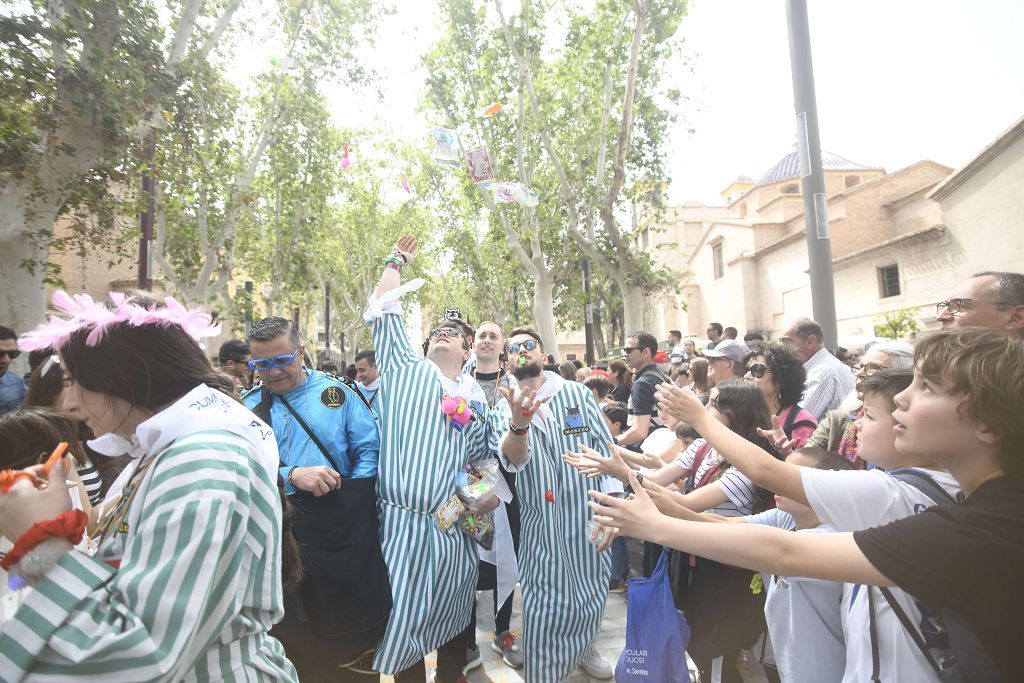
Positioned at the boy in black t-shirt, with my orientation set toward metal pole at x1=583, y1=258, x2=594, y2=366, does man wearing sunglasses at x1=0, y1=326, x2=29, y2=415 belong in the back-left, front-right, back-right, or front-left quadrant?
front-left

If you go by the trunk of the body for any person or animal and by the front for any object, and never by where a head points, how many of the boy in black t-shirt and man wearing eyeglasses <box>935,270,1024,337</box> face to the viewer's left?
2

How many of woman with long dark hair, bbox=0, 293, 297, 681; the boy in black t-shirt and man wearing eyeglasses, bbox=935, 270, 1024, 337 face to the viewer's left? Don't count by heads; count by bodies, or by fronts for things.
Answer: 3

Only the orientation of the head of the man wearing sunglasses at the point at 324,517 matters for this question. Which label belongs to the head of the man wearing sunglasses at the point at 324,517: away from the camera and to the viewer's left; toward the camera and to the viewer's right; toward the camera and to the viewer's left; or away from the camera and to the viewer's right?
toward the camera and to the viewer's left

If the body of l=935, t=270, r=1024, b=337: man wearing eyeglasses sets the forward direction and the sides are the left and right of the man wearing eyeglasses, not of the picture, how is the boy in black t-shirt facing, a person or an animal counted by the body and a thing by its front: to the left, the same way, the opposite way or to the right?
the same way

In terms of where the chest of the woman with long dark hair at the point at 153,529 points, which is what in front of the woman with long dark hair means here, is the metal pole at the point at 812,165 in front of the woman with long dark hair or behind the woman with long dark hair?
behind

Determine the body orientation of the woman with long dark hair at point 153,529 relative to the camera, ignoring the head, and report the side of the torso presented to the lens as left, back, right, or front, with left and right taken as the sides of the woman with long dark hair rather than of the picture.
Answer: left

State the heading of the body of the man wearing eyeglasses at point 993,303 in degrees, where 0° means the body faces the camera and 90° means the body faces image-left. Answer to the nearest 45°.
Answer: approximately 90°

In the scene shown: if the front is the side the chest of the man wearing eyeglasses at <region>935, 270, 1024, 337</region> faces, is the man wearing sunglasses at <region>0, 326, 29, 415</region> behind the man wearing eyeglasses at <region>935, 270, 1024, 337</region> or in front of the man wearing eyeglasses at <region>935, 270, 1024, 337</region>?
in front

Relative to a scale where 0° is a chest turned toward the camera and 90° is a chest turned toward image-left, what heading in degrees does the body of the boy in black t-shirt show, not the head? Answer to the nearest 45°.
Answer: approximately 90°

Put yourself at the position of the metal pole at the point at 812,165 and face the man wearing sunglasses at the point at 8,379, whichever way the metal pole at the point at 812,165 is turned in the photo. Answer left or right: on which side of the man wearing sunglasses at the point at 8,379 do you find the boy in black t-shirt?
left

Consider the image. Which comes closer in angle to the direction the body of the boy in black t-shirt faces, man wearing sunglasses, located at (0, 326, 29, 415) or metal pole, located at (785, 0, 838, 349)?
the man wearing sunglasses

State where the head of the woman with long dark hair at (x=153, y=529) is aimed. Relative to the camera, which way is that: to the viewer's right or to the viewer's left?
to the viewer's left
